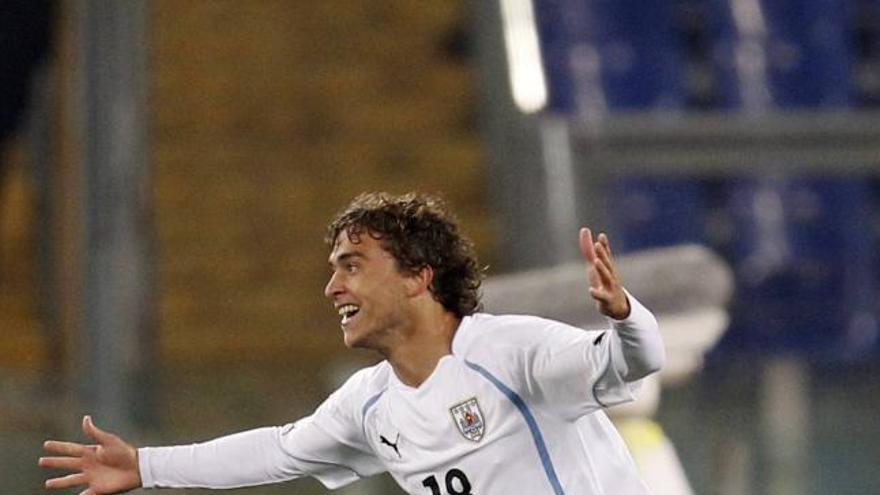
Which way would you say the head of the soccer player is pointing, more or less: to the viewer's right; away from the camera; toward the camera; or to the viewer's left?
to the viewer's left

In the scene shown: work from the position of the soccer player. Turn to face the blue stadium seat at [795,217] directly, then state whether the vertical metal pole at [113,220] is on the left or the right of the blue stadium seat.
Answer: left

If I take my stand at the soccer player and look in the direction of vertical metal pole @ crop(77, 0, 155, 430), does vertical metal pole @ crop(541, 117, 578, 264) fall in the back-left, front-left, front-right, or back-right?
front-right

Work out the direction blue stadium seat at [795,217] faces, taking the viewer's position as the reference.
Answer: facing the viewer

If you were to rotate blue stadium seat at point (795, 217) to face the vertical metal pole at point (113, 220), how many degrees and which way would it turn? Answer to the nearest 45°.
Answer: approximately 45° to its right

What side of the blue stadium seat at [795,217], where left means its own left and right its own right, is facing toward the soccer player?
front

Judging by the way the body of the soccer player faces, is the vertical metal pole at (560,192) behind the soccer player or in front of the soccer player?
behind

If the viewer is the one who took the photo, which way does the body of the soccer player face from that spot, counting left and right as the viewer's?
facing the viewer and to the left of the viewer

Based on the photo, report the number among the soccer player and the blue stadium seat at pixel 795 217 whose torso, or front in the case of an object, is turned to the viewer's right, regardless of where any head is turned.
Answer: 0
